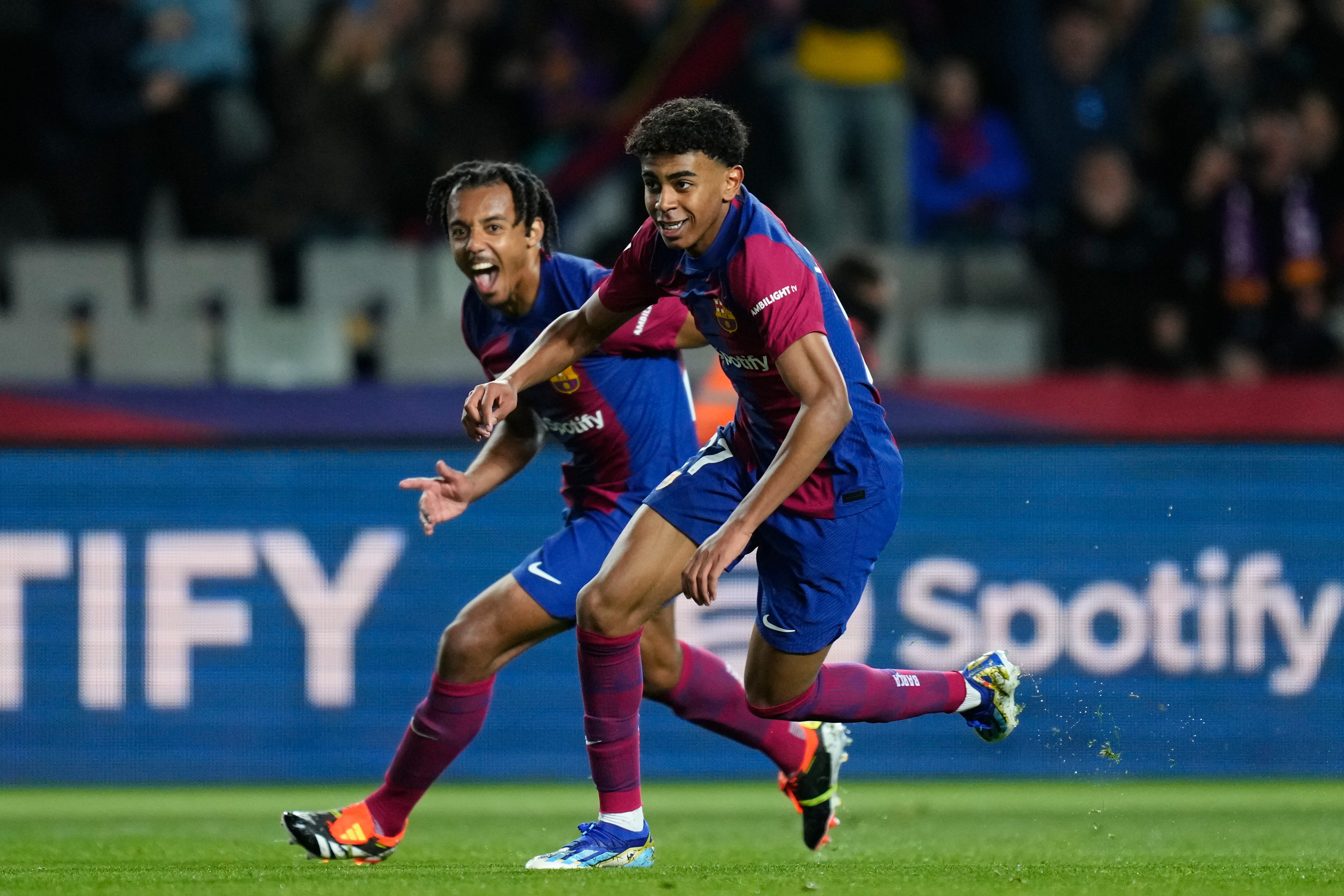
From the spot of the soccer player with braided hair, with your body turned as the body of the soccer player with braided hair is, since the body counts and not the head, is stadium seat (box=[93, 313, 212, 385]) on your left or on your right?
on your right

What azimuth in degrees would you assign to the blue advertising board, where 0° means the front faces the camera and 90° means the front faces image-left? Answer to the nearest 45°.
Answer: approximately 0°

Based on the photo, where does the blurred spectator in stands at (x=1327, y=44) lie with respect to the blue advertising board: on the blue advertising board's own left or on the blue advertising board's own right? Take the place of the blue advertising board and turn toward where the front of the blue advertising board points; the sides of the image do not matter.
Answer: on the blue advertising board's own left

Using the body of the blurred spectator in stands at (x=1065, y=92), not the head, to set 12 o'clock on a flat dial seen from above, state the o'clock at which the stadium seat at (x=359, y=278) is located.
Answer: The stadium seat is roughly at 2 o'clock from the blurred spectator in stands.

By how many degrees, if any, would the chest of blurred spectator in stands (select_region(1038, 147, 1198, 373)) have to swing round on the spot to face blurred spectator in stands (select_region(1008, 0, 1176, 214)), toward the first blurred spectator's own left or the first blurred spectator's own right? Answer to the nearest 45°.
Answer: approximately 180°

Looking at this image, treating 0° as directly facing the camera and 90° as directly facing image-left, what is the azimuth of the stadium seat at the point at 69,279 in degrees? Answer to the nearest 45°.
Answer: approximately 0°

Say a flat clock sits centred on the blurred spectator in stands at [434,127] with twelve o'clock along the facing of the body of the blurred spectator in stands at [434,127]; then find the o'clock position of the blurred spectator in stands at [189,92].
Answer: the blurred spectator in stands at [189,92] is roughly at 3 o'clock from the blurred spectator in stands at [434,127].
